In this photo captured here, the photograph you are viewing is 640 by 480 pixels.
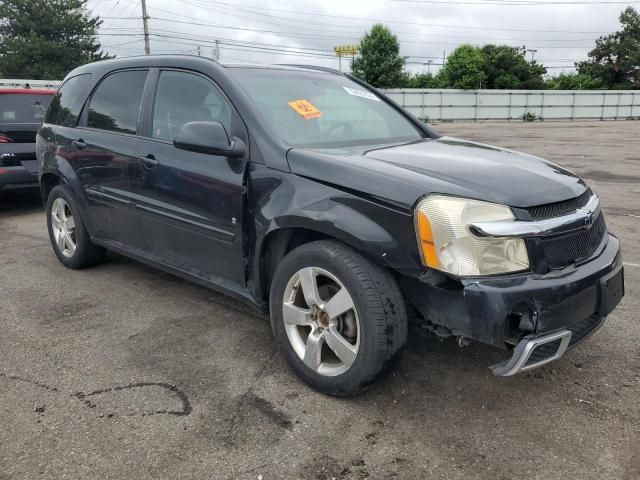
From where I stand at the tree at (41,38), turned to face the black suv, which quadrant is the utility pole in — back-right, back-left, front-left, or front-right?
front-left

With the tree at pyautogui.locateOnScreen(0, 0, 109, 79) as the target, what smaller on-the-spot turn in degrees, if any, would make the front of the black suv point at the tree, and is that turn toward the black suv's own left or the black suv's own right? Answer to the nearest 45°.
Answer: approximately 180°

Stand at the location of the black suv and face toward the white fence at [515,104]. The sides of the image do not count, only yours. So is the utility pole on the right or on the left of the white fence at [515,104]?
left

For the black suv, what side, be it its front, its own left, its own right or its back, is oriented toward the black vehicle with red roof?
back

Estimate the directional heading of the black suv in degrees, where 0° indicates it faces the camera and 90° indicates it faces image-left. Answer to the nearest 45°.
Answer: approximately 315°

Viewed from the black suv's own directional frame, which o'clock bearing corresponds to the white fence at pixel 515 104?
The white fence is roughly at 8 o'clock from the black suv.

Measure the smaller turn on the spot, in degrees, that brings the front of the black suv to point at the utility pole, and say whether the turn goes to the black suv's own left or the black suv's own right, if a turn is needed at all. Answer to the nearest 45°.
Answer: approximately 135° to the black suv's own left
